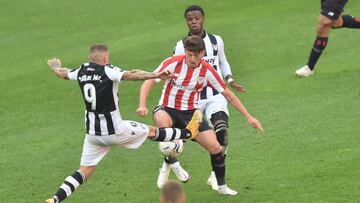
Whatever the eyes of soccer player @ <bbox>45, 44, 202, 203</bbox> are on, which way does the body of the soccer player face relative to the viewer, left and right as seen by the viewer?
facing away from the viewer and to the right of the viewer

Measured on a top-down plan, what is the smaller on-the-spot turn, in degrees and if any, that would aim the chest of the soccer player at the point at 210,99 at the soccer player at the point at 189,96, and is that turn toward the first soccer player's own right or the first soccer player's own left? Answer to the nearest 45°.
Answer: approximately 45° to the first soccer player's own right

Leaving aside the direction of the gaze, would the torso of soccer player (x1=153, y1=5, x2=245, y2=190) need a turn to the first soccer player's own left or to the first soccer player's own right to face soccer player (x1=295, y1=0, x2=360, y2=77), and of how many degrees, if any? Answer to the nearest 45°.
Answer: approximately 135° to the first soccer player's own left

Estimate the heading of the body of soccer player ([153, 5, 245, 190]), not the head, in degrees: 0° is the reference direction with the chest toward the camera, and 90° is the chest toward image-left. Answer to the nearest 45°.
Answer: approximately 0°

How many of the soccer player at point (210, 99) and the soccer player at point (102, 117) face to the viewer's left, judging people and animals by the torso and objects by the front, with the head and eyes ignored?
0

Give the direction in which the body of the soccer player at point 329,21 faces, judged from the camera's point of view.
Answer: to the viewer's left

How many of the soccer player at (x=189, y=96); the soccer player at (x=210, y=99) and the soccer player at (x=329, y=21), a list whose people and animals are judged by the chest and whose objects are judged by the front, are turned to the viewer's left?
1

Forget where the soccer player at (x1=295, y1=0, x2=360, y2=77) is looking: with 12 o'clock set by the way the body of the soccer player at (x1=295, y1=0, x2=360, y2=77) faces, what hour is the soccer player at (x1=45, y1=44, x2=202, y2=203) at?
the soccer player at (x1=45, y1=44, x2=202, y2=203) is roughly at 10 o'clock from the soccer player at (x1=295, y1=0, x2=360, y2=77).

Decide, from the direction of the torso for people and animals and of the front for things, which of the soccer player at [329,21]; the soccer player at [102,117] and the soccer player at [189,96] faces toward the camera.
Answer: the soccer player at [189,96]

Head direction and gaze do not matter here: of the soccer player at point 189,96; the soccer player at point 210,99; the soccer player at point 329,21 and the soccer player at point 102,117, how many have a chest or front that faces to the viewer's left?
1

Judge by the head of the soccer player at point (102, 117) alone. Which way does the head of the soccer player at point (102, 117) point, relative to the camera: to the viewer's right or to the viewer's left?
to the viewer's right

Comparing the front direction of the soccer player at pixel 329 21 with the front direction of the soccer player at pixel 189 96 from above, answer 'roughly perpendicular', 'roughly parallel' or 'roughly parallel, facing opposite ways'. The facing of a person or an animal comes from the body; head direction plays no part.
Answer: roughly perpendicular

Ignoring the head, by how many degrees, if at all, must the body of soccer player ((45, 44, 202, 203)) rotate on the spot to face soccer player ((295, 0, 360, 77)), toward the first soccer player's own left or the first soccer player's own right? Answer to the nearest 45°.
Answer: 0° — they already face them
